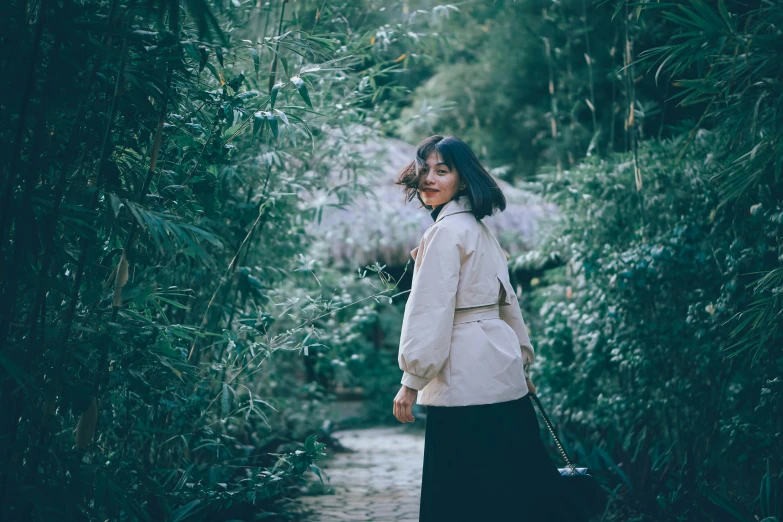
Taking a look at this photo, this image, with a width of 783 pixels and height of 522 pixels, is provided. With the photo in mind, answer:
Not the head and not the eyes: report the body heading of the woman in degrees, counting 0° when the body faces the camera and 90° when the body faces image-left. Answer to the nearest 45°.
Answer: approximately 135°
